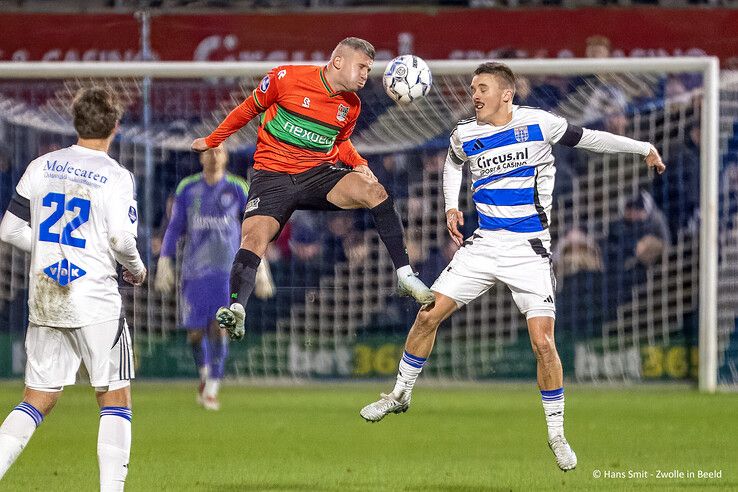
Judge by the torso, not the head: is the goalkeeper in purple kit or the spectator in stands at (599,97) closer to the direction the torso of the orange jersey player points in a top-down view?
the spectator in stands

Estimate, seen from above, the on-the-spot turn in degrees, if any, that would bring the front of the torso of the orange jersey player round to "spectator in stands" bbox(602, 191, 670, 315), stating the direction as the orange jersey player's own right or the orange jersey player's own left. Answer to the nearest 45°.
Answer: approximately 90° to the orange jersey player's own left

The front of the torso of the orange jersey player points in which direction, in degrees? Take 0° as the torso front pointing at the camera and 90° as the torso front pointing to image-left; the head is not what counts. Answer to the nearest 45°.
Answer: approximately 315°

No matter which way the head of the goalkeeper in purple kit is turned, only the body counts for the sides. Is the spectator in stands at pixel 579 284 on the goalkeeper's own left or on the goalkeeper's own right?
on the goalkeeper's own left

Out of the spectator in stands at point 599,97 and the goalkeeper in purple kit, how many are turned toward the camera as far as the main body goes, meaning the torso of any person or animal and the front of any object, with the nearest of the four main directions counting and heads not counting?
2

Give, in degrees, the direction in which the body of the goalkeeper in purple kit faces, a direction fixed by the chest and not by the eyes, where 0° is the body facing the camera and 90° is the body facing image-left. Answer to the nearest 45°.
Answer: approximately 0°

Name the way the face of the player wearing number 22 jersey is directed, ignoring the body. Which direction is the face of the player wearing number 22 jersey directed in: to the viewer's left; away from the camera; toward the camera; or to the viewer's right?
away from the camera

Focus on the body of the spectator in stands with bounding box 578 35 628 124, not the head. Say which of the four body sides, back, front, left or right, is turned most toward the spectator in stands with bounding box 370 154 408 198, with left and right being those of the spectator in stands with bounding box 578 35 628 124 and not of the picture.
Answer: right
